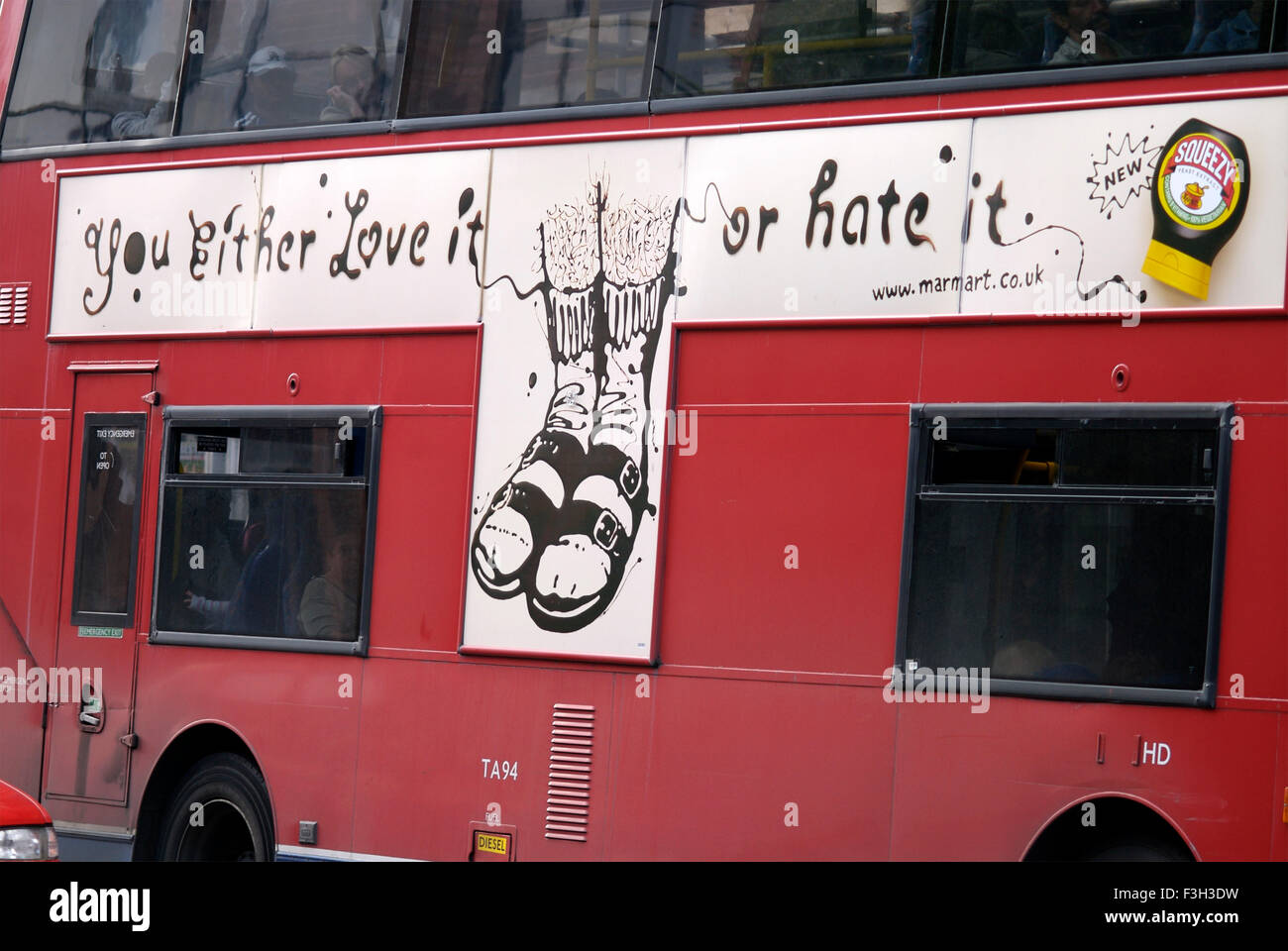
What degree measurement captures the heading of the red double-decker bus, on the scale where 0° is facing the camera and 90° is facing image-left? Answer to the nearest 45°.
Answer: approximately 270°
